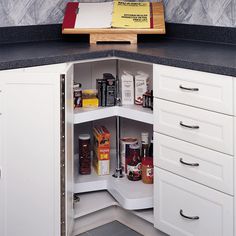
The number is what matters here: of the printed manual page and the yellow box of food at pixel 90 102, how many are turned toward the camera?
2

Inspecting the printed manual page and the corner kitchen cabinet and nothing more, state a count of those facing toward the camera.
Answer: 2

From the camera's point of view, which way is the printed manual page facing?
toward the camera

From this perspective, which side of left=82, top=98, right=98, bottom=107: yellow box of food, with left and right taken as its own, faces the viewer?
front

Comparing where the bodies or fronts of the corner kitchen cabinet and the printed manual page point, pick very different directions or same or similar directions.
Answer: same or similar directions
